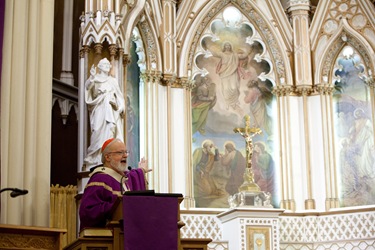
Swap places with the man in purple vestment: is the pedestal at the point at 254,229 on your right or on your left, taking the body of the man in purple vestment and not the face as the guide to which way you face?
on your left

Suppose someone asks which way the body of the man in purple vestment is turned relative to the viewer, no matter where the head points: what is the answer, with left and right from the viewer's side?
facing the viewer and to the right of the viewer

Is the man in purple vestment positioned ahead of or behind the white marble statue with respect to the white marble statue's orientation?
ahead

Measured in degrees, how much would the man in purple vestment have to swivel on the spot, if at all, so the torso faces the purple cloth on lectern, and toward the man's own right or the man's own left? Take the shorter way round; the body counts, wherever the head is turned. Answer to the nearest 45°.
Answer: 0° — they already face it

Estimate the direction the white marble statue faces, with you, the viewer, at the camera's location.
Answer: facing the viewer

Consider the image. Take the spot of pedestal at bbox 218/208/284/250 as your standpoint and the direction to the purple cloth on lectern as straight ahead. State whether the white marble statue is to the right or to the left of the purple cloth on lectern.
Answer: right

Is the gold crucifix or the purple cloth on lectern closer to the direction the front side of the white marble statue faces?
the purple cloth on lectern

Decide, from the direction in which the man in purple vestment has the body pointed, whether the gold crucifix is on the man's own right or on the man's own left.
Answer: on the man's own left

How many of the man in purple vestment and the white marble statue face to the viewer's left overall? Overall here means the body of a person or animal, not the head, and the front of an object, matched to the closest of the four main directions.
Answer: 0

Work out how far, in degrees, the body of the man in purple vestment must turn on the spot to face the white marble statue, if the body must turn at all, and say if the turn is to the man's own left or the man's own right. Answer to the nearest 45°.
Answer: approximately 135° to the man's own left

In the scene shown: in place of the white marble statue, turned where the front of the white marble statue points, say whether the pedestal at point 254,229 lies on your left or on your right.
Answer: on your left

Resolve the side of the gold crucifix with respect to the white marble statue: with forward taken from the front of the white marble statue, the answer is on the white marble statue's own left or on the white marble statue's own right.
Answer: on the white marble statue's own left

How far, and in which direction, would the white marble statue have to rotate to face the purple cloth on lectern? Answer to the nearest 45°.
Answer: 0° — it already faces it

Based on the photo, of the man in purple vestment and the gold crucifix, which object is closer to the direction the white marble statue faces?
the man in purple vestment
